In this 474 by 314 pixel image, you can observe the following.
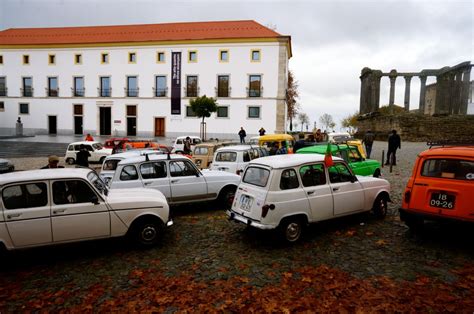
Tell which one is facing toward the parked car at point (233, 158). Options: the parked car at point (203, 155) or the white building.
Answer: the white building

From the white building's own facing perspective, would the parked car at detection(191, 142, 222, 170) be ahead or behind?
ahead

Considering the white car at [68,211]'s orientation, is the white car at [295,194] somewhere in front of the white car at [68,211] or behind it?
in front

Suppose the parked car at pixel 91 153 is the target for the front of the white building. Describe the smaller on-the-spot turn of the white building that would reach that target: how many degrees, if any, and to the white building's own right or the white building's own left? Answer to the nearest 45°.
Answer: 0° — it already faces it

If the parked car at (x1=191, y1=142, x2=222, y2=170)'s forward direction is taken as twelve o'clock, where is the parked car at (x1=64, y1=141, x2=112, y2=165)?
the parked car at (x1=64, y1=141, x2=112, y2=165) is roughly at 9 o'clock from the parked car at (x1=191, y1=142, x2=222, y2=170).

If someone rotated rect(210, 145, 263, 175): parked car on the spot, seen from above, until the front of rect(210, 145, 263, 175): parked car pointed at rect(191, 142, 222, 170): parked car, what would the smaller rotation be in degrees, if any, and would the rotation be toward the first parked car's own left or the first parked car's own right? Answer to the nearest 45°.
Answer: approximately 90° to the first parked car's own left

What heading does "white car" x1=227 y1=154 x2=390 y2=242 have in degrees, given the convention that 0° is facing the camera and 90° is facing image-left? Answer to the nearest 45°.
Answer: approximately 225°

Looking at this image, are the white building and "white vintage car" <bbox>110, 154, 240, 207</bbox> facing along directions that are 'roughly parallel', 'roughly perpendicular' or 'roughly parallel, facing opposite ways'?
roughly perpendicular

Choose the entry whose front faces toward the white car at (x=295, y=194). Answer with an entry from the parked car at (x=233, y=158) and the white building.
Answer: the white building

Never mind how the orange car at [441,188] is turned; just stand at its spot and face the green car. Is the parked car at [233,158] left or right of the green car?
left

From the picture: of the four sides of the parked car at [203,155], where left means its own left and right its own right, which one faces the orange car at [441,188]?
right
